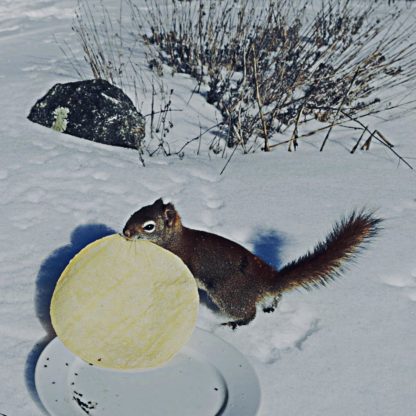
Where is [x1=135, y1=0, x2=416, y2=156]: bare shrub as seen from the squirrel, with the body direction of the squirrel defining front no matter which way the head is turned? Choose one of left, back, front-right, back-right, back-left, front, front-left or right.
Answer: right

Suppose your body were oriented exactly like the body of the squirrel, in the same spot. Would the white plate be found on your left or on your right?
on your left

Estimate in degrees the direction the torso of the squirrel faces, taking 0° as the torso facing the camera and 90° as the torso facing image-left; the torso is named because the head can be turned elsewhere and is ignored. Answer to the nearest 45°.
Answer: approximately 90°

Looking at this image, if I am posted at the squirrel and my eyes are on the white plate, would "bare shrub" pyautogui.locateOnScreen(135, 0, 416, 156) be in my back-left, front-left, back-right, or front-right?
back-right
